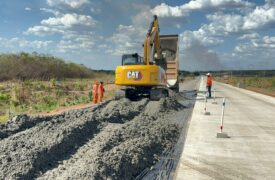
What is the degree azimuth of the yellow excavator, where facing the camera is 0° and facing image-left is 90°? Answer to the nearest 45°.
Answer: approximately 225°
